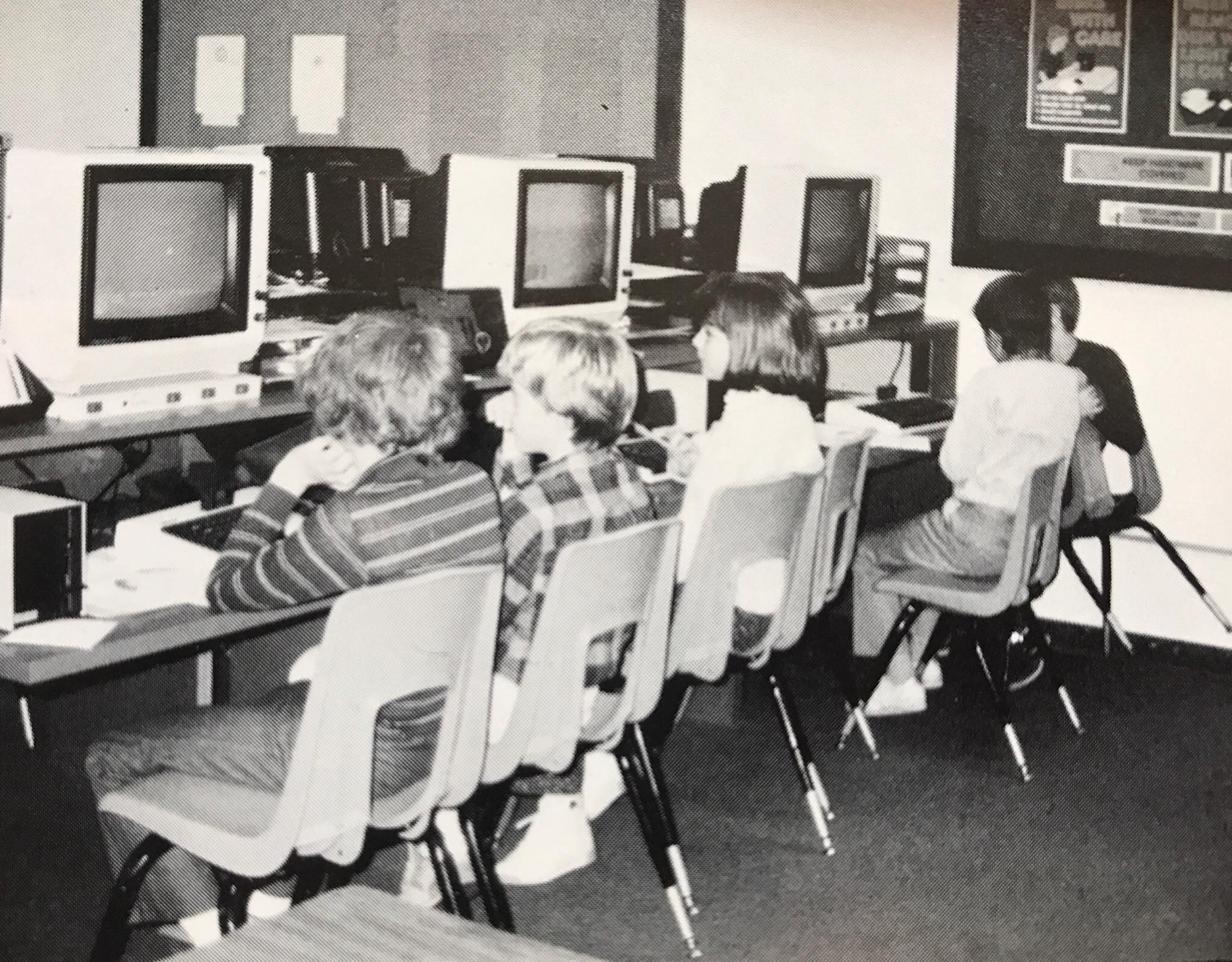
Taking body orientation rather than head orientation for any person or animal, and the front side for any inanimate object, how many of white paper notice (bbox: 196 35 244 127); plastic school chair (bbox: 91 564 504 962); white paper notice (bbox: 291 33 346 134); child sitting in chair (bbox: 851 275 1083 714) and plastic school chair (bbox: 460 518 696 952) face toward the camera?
2

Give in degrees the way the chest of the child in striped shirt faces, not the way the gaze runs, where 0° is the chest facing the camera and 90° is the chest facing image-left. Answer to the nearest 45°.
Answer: approximately 135°

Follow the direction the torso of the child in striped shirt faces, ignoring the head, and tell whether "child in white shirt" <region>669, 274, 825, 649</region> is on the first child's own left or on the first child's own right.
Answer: on the first child's own right

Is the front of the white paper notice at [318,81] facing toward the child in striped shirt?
yes

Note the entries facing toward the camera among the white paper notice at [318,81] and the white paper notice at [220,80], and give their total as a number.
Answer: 2

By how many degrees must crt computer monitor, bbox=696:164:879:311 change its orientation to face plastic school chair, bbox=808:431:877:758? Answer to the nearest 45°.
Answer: approximately 45° to its right

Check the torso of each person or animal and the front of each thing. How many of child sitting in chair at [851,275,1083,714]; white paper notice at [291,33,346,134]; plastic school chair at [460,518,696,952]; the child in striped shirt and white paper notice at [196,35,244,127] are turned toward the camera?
2

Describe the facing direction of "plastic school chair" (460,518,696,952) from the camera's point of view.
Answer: facing away from the viewer and to the left of the viewer

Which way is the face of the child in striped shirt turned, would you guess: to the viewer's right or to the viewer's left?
to the viewer's left

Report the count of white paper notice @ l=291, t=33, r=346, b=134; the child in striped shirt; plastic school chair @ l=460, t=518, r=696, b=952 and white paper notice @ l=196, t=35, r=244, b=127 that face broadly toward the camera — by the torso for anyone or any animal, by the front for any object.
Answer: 2

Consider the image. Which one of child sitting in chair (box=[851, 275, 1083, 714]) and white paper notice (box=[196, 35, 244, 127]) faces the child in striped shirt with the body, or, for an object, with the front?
the white paper notice

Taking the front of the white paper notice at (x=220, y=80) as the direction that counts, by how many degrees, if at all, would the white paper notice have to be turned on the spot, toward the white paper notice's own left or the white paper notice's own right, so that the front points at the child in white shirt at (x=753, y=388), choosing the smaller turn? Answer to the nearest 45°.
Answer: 0° — it already faces them
